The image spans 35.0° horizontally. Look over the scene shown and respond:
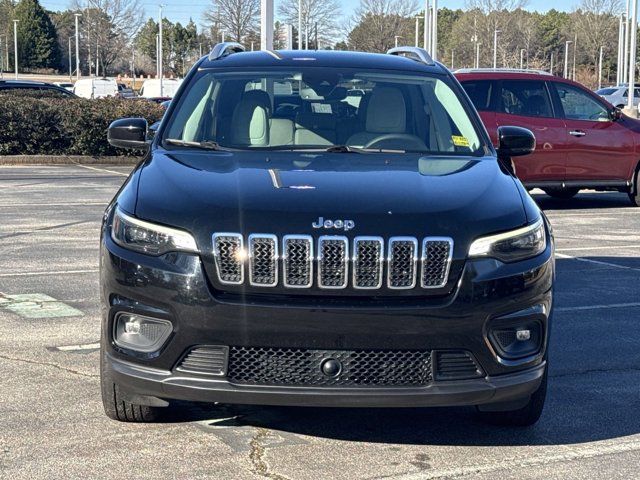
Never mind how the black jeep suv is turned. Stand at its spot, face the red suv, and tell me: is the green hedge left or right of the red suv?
left

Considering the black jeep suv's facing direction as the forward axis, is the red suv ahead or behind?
behind

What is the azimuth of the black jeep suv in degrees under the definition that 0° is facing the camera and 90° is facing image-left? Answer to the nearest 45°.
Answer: approximately 0°

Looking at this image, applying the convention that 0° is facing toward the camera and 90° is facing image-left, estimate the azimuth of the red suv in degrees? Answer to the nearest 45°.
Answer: approximately 270°

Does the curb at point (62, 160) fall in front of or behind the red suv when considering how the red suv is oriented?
behind

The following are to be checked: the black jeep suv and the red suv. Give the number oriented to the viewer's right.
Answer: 1

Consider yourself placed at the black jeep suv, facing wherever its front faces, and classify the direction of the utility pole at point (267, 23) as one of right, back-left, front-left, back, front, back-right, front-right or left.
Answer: back

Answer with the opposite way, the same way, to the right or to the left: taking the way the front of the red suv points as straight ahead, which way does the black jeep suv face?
to the right

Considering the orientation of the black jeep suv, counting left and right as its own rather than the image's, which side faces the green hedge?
back
